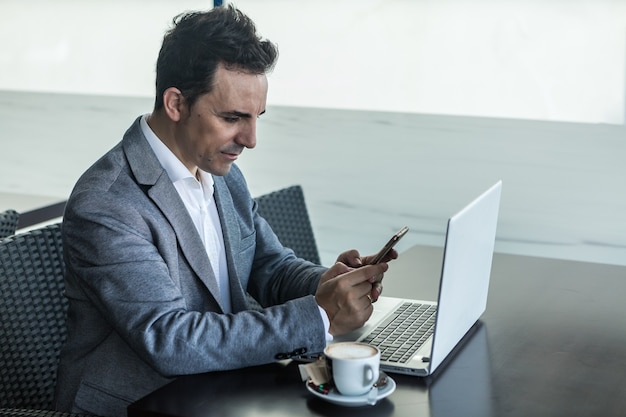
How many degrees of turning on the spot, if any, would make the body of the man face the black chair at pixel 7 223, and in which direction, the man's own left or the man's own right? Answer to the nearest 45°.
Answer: approximately 180°

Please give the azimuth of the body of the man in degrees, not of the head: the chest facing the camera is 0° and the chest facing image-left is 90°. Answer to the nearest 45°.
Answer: approximately 315°

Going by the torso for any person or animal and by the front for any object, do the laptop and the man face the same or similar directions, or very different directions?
very different directions

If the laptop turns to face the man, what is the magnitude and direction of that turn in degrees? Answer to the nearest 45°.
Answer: approximately 45° to its left

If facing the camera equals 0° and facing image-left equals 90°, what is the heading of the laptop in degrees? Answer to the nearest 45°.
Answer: approximately 135°

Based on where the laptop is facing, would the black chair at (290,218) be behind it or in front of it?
in front
